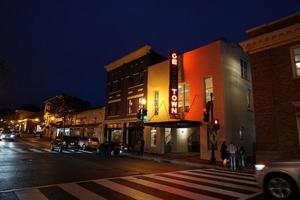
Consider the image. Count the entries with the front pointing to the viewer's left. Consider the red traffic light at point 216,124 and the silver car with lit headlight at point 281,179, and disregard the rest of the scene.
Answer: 1

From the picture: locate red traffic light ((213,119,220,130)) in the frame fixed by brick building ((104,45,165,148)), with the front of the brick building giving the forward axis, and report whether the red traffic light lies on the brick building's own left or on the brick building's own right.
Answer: on the brick building's own left

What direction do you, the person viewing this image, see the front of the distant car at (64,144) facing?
facing away from the viewer and to the left of the viewer

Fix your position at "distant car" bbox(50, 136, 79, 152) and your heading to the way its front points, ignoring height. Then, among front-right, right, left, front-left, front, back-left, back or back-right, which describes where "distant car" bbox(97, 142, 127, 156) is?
back

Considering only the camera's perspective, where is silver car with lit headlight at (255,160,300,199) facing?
facing to the left of the viewer

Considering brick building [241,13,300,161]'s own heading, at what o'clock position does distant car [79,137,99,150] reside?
The distant car is roughly at 2 o'clock from the brick building.

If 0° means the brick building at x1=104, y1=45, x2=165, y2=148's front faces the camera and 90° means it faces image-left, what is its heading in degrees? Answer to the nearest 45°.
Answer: approximately 45°

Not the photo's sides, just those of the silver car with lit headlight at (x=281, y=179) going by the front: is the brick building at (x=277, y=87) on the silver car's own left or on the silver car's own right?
on the silver car's own right

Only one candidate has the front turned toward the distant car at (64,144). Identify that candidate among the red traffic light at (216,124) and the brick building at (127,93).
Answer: the brick building

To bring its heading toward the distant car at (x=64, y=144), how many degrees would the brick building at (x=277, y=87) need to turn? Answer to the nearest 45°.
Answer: approximately 45° to its right

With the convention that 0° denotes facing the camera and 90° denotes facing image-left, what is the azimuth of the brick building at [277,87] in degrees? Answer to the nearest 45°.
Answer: approximately 45°

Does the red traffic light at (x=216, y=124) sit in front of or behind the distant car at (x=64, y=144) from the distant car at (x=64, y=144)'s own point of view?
behind

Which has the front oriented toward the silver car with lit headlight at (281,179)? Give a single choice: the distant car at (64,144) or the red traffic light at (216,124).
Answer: the red traffic light

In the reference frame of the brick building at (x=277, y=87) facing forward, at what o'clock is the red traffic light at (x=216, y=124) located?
The red traffic light is roughly at 2 o'clock from the brick building.

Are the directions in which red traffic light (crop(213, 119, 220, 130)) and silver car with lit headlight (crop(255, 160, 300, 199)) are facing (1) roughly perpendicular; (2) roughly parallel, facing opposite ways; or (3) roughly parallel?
roughly perpendicular

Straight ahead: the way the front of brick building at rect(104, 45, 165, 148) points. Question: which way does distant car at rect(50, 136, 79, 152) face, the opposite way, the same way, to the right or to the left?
to the right

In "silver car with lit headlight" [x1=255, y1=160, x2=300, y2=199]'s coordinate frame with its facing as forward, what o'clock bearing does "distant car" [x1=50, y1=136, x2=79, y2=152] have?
The distant car is roughly at 1 o'clock from the silver car with lit headlight.
